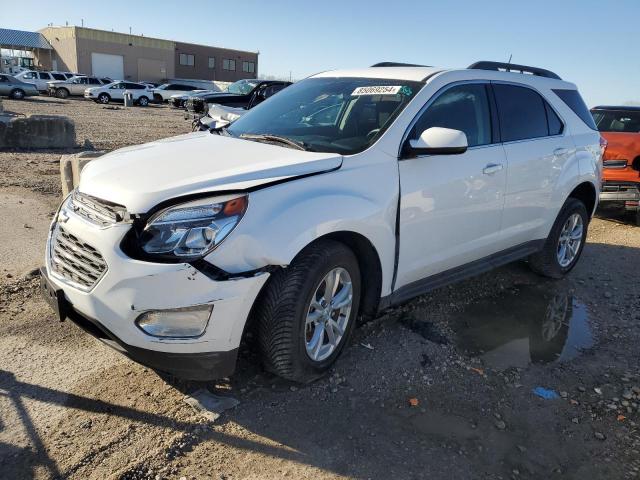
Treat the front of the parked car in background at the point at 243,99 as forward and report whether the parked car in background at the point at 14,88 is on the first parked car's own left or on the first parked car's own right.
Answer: on the first parked car's own right

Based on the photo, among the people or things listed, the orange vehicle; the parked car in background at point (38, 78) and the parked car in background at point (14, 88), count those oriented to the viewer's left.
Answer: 2

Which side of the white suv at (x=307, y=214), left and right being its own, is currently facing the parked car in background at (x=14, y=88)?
right

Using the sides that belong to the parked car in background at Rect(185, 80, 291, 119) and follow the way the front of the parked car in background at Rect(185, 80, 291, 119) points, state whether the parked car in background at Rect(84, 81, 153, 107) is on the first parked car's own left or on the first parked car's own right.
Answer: on the first parked car's own right

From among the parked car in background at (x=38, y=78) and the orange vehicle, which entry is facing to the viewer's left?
the parked car in background

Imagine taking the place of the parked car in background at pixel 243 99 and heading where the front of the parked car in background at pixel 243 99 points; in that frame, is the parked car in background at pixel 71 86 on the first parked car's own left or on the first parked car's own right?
on the first parked car's own right

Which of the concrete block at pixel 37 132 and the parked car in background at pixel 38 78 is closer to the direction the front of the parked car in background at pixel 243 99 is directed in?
the concrete block

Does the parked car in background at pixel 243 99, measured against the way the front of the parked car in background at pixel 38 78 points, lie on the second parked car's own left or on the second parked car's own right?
on the second parked car's own left

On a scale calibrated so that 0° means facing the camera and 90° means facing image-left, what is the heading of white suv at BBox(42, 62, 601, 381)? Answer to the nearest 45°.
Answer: approximately 45°

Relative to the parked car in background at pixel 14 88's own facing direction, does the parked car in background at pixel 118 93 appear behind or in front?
behind

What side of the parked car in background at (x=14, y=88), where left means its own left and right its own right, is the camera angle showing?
left
